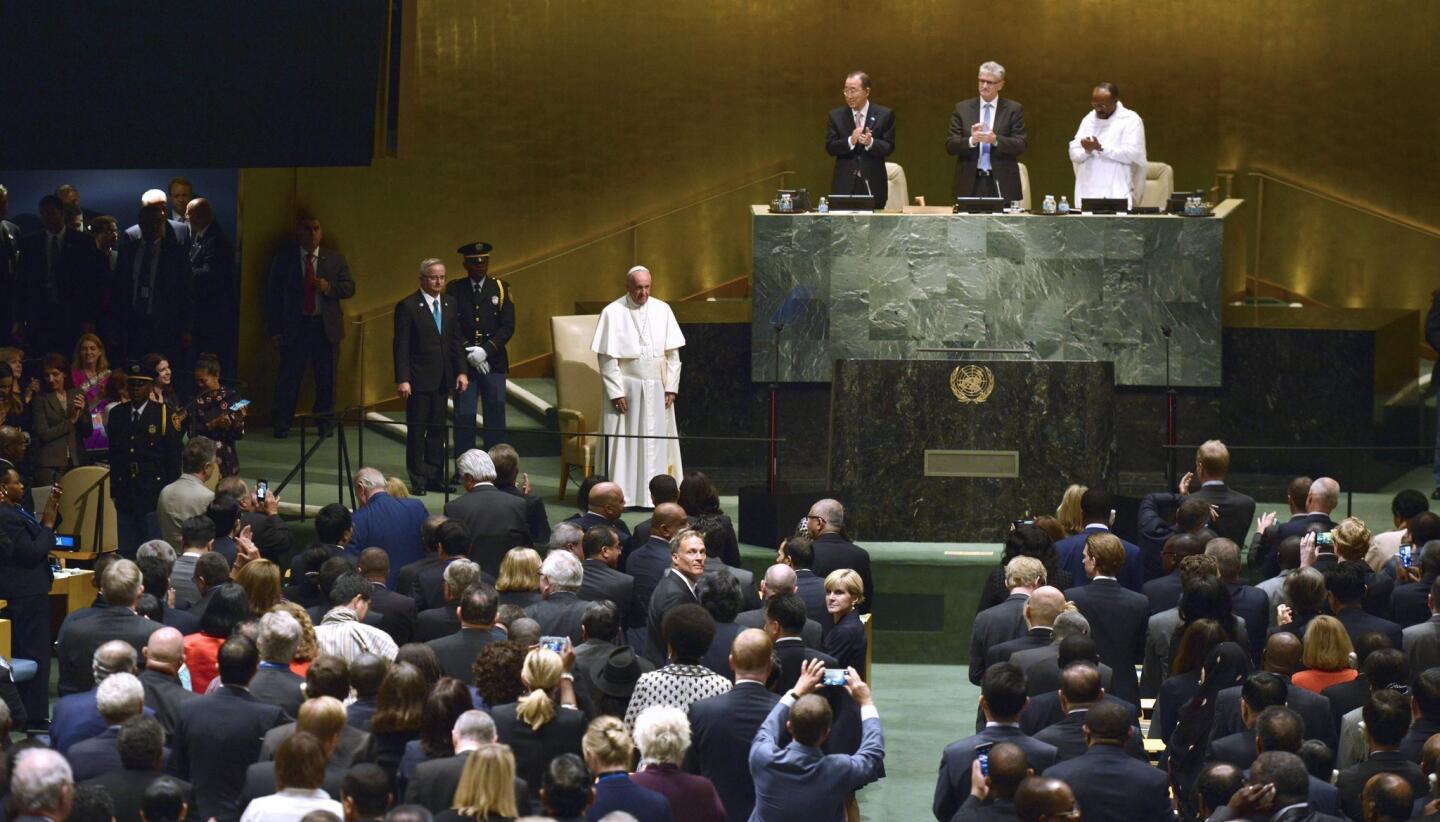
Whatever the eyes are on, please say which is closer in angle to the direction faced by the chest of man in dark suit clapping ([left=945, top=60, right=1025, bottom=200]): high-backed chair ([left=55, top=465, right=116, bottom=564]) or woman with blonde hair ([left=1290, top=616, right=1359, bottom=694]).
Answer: the woman with blonde hair

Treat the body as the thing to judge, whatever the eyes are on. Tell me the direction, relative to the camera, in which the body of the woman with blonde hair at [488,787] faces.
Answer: away from the camera

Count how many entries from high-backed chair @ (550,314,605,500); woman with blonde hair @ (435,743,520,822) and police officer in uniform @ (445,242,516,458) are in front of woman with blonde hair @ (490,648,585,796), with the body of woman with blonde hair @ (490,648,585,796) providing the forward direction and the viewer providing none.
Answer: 2

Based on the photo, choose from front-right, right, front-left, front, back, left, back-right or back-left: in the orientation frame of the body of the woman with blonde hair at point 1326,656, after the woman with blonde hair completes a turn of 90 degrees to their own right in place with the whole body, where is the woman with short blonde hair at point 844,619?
back

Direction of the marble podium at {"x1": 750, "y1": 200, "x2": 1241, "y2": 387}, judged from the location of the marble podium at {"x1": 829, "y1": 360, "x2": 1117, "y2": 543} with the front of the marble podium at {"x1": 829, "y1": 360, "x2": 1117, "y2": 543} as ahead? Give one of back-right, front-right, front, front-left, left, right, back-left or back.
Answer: back

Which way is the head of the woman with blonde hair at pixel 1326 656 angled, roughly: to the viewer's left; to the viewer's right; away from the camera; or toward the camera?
away from the camera

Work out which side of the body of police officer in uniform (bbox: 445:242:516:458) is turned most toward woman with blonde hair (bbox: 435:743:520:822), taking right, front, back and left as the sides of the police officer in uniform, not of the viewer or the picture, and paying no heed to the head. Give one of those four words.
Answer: front

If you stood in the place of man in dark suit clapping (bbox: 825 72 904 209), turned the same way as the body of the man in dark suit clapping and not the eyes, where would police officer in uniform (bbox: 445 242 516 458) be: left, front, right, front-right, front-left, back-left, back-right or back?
right

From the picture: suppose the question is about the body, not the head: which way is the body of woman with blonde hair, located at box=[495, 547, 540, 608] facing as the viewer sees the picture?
away from the camera

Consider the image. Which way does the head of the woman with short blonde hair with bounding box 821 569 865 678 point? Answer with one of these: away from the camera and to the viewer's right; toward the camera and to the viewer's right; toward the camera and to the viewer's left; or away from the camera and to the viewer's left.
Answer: toward the camera and to the viewer's left

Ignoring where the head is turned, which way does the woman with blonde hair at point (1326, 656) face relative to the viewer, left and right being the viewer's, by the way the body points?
facing away from the viewer

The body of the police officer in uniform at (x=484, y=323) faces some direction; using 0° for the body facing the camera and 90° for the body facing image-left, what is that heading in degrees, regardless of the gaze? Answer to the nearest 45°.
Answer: approximately 0°
